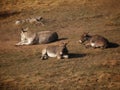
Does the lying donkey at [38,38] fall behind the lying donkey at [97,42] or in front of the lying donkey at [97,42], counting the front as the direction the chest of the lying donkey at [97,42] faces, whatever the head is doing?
in front

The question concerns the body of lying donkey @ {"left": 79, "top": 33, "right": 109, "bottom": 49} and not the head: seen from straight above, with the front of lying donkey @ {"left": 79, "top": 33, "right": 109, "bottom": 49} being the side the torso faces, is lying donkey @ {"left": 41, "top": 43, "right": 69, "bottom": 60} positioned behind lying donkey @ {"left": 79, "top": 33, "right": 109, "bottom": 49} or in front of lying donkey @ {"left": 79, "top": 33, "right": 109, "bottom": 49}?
in front

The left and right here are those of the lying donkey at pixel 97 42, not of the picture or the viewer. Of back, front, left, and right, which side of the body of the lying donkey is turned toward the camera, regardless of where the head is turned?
left

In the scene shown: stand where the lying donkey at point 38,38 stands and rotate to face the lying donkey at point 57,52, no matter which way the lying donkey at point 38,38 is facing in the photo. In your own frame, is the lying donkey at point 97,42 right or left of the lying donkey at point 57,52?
left

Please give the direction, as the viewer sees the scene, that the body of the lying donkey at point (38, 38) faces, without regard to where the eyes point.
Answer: to the viewer's left

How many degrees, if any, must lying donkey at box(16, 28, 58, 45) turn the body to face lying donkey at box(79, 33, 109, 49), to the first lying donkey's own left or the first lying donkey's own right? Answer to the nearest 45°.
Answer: approximately 135° to the first lying donkey's own left
